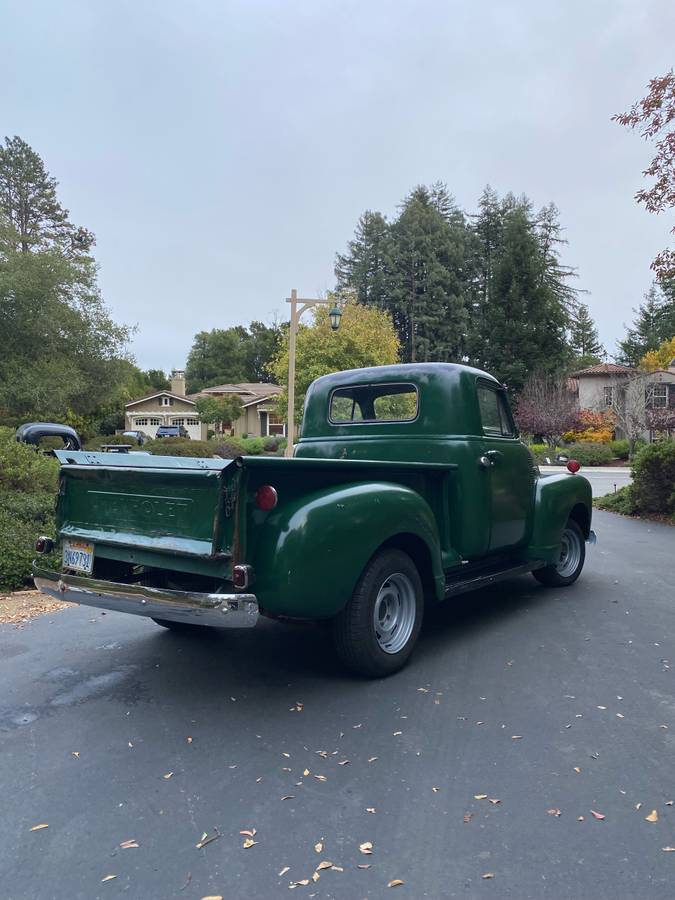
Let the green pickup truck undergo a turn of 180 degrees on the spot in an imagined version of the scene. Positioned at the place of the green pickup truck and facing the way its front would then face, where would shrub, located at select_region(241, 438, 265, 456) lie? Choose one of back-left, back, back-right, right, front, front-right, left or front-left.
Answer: back-right

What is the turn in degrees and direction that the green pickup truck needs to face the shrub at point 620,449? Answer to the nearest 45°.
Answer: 0° — it already faces it

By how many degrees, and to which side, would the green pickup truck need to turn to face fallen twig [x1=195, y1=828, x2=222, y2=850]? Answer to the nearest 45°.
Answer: approximately 135° to its right

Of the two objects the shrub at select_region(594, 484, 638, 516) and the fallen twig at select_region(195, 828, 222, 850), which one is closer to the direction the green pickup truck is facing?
the shrub

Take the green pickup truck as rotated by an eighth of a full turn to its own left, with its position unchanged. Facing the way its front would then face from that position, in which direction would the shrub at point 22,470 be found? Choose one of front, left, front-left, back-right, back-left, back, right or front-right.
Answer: front-left

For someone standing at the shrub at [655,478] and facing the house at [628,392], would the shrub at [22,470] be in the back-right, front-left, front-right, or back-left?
back-left

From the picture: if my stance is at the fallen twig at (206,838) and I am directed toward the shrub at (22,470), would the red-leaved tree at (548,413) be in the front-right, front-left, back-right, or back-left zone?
front-right

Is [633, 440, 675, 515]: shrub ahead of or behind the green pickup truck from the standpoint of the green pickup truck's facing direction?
ahead

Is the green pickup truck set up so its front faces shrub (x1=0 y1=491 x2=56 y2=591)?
no

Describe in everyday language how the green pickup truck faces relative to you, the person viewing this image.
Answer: facing away from the viewer and to the right of the viewer

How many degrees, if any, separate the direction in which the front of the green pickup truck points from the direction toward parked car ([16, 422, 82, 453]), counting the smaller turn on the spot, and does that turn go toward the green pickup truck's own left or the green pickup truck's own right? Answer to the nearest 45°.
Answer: approximately 90° to the green pickup truck's own left
